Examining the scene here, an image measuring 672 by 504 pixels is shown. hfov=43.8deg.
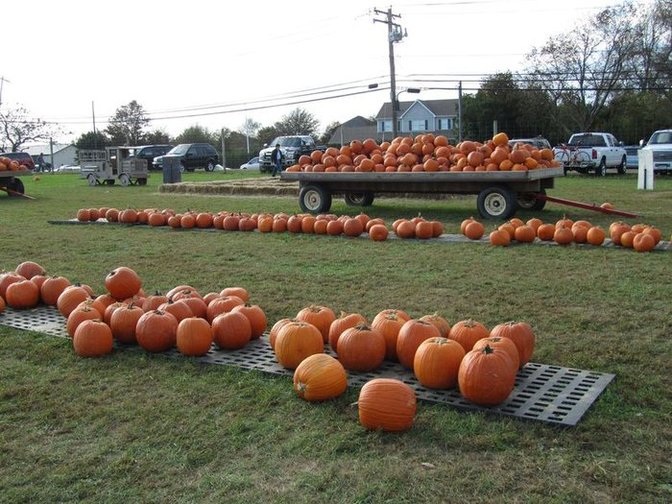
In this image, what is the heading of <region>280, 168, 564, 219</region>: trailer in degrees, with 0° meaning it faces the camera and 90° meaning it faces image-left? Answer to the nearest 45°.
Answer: approximately 315°
